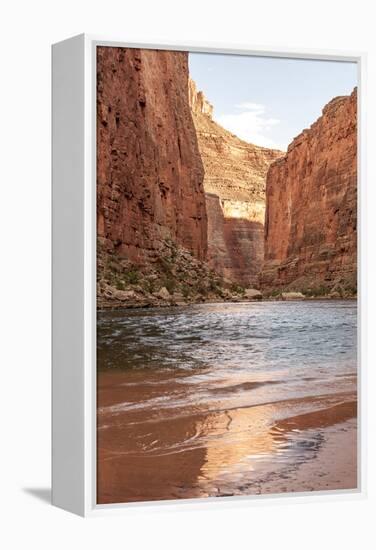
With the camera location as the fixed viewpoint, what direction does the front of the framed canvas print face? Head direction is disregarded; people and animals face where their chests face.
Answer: facing the viewer and to the right of the viewer
